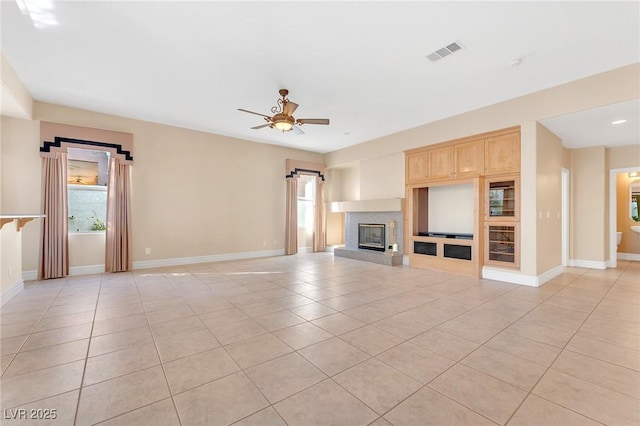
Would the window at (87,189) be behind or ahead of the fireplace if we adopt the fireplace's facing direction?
ahead

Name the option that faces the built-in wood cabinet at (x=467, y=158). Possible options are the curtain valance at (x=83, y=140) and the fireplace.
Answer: the curtain valance

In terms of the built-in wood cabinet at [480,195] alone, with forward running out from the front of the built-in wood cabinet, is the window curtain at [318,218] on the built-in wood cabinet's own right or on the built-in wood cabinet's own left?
on the built-in wood cabinet's own right

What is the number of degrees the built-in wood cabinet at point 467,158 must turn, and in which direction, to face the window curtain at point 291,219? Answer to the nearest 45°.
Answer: approximately 45° to its right

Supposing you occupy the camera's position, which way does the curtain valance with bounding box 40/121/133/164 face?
facing the viewer and to the right of the viewer

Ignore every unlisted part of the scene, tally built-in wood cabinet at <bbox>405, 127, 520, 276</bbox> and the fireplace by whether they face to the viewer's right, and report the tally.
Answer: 0

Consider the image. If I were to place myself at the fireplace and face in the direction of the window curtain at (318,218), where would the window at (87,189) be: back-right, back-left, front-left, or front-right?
front-left

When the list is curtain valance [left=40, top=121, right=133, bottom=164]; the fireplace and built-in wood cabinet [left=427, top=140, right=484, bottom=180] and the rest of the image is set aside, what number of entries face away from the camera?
0

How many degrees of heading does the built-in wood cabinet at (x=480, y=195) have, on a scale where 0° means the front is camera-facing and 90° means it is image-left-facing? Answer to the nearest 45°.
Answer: approximately 45°

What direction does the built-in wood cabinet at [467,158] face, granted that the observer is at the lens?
facing the viewer and to the left of the viewer

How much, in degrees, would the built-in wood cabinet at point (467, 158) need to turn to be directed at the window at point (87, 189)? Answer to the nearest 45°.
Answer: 0° — it already faces it
